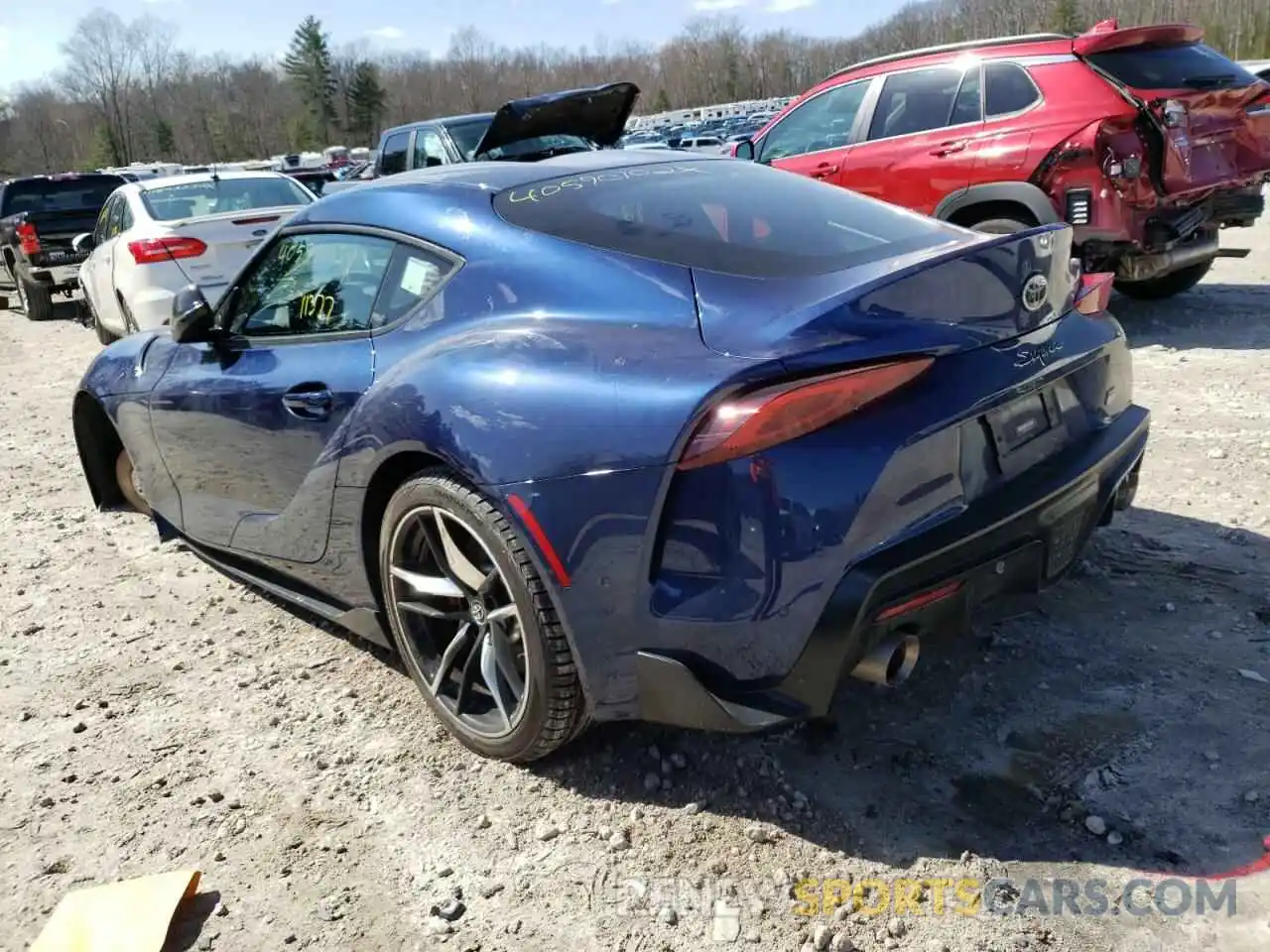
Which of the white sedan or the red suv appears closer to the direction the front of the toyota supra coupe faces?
the white sedan

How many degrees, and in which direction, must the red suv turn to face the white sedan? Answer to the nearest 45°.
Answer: approximately 45° to its left

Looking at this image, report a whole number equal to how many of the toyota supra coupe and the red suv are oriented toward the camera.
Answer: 0

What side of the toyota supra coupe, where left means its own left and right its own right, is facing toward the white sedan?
front

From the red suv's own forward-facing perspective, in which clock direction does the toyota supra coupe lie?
The toyota supra coupe is roughly at 8 o'clock from the red suv.

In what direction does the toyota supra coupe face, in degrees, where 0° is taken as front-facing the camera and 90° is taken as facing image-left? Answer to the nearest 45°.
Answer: approximately 135°

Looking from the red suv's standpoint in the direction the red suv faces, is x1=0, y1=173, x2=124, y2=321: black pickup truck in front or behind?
in front

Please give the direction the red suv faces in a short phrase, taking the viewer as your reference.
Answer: facing away from the viewer and to the left of the viewer

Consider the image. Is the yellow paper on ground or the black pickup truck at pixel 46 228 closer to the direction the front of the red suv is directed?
the black pickup truck

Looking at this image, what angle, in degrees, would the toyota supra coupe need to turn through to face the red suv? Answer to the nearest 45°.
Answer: approximately 90° to its right
